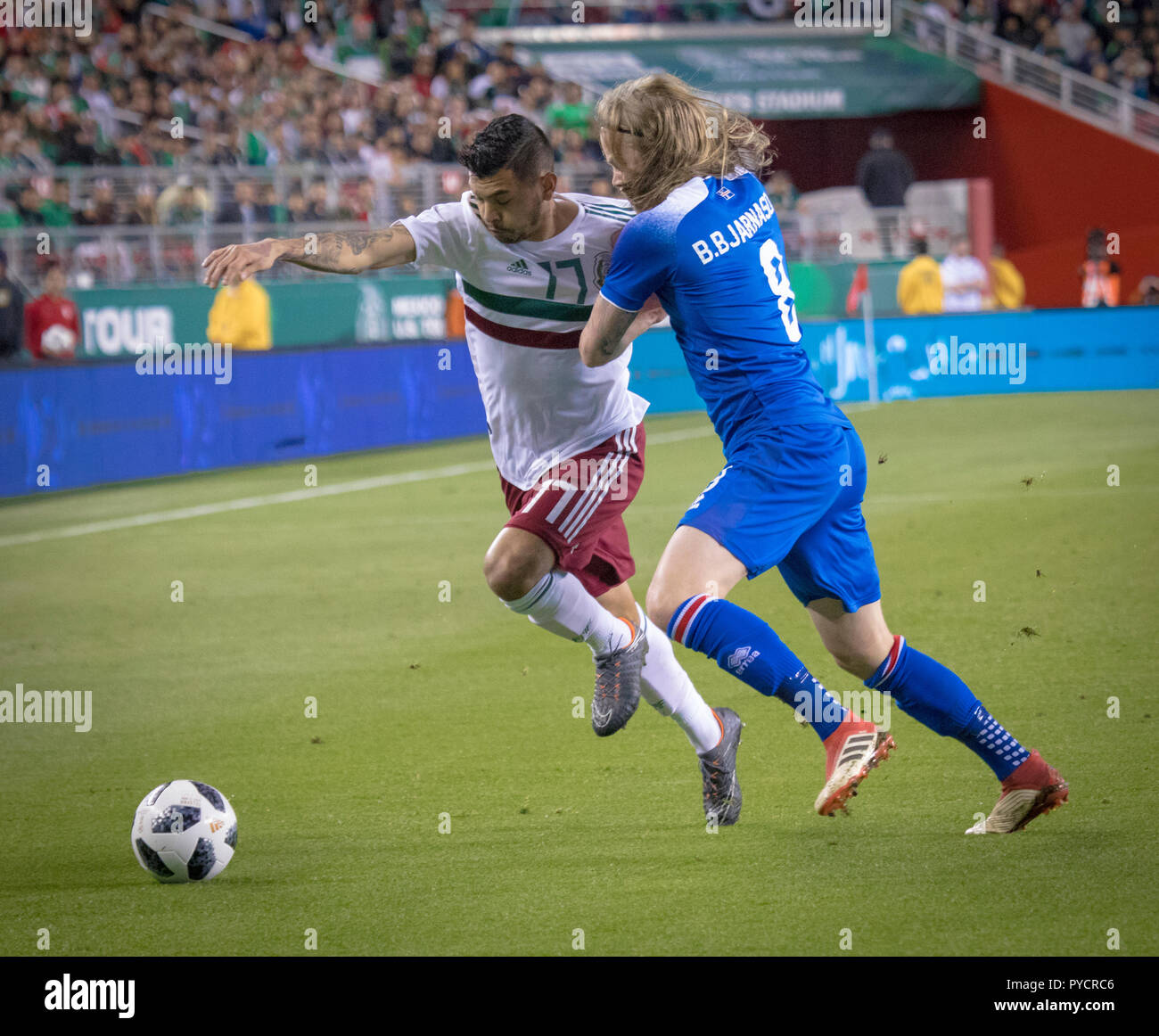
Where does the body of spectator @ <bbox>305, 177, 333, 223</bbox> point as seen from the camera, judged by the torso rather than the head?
toward the camera

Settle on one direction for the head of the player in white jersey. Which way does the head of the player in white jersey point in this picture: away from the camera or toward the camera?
toward the camera

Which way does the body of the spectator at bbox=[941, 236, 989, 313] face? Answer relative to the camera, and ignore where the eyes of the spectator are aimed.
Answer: toward the camera

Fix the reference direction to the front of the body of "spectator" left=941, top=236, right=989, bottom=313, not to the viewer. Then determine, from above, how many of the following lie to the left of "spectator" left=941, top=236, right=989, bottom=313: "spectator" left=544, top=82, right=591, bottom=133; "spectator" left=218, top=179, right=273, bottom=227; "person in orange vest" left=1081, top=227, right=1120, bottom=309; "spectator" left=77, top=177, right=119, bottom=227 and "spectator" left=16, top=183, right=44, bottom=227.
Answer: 1

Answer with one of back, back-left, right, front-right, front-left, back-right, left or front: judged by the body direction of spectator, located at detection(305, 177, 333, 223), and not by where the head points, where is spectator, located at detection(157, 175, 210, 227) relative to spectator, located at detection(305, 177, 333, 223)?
front-right

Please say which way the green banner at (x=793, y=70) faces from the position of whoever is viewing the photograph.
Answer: facing the viewer

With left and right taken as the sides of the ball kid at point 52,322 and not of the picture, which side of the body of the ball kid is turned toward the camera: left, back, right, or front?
front

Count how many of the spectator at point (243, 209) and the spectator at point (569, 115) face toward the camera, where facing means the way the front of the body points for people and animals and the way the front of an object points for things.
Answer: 2

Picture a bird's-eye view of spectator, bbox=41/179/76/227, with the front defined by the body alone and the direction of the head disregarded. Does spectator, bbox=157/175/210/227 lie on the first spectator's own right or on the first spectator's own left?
on the first spectator's own left

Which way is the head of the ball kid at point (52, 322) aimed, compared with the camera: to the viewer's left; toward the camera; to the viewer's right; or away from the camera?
toward the camera

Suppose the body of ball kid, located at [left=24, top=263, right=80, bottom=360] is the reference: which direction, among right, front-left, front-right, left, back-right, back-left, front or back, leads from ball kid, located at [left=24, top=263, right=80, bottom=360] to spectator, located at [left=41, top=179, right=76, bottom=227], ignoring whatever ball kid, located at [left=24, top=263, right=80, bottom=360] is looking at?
back

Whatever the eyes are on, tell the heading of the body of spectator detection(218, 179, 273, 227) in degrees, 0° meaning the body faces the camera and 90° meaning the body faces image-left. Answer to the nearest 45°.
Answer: approximately 0°
